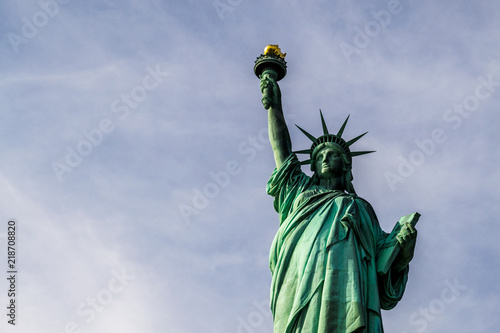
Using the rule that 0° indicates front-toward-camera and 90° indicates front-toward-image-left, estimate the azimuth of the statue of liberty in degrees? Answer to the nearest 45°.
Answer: approximately 0°
